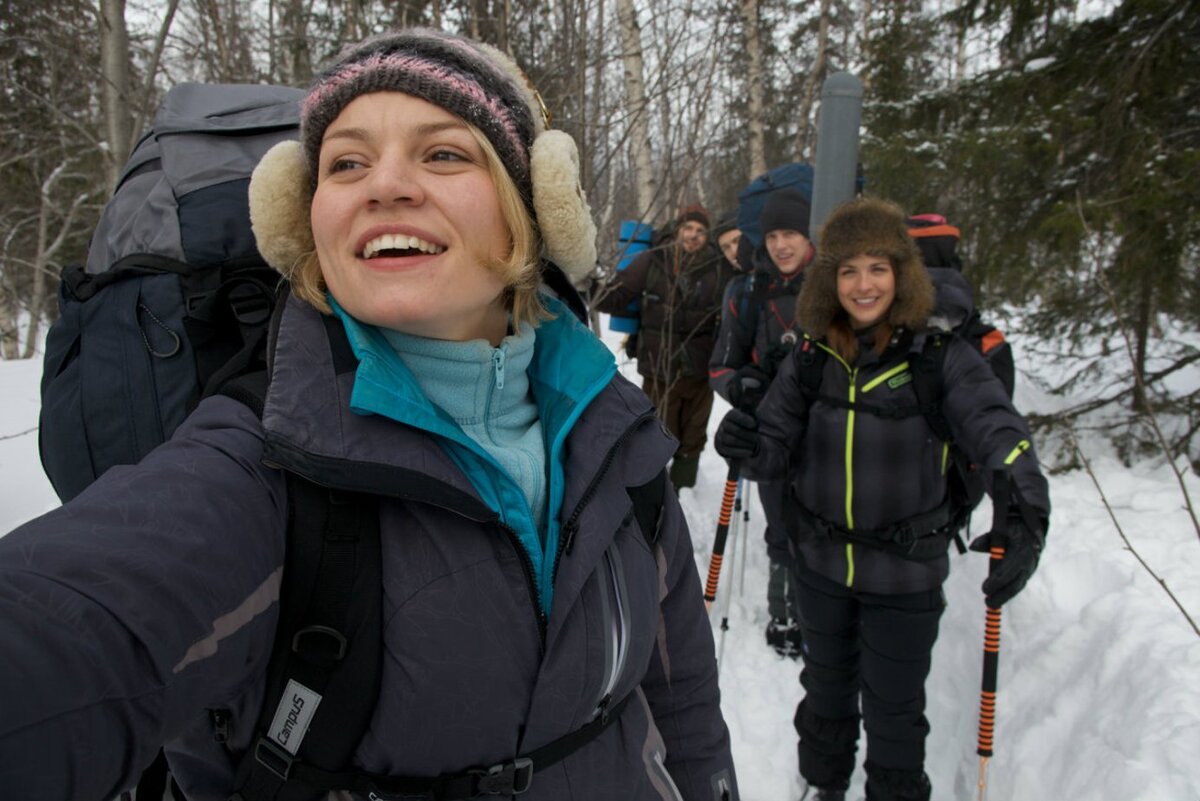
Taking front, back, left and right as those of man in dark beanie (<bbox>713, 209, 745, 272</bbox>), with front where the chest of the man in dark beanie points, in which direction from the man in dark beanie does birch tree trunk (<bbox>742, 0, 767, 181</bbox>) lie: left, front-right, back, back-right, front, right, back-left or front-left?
back

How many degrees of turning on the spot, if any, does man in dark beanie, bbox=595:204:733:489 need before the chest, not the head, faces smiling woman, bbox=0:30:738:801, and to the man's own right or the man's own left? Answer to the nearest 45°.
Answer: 0° — they already face them

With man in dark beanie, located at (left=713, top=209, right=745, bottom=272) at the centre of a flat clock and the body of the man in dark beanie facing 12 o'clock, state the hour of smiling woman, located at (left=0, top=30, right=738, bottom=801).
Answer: The smiling woman is roughly at 12 o'clock from the man in dark beanie.

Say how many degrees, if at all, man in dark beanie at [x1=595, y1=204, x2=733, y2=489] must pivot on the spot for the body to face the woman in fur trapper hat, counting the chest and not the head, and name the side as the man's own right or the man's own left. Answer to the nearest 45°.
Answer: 0° — they already face them

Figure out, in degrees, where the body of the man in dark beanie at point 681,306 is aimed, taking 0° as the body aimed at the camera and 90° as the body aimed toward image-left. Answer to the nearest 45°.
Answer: approximately 0°

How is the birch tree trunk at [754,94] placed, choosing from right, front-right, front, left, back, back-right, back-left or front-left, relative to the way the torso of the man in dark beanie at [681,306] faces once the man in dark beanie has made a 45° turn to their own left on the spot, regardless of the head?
back-left
